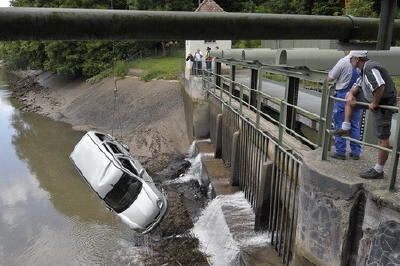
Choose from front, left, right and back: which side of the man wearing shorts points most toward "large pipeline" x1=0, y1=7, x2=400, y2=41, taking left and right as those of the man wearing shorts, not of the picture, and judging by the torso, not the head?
front

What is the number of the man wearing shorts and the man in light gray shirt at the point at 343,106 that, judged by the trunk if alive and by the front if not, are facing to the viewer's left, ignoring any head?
2

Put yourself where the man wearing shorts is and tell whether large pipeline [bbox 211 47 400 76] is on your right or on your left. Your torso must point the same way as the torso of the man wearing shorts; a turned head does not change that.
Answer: on your right

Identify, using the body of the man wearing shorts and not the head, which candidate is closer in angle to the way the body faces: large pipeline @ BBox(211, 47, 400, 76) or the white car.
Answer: the white car

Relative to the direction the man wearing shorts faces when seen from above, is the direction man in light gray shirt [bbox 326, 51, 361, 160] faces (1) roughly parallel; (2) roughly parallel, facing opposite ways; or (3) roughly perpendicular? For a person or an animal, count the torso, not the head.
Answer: roughly parallel

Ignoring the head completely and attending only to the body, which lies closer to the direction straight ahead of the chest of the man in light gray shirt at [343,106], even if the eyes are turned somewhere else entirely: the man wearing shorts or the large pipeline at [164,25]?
the large pipeline

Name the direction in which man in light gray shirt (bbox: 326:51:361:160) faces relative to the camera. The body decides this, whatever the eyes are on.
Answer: to the viewer's left

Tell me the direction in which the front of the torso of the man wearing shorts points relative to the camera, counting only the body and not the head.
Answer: to the viewer's left
